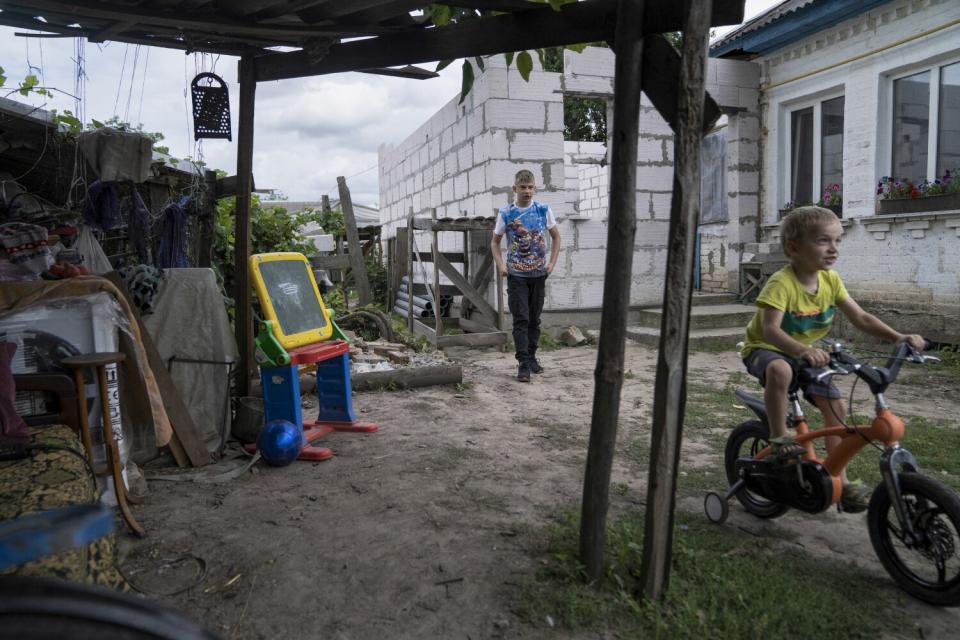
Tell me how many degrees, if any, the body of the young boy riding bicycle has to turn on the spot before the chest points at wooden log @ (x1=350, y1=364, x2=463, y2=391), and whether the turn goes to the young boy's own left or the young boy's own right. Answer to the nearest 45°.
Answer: approximately 180°

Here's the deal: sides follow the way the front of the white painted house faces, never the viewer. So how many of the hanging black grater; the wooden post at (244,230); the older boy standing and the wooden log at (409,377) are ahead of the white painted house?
4

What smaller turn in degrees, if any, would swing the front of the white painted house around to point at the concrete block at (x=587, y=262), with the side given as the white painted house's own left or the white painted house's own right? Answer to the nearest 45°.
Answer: approximately 45° to the white painted house's own right

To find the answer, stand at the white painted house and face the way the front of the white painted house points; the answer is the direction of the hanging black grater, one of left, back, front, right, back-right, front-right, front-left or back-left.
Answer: front

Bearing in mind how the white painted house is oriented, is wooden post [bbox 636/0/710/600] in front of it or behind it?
in front

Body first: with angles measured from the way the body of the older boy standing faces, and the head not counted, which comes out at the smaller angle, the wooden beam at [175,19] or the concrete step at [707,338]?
the wooden beam

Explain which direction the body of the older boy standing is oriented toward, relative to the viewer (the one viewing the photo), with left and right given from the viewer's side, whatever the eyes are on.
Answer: facing the viewer

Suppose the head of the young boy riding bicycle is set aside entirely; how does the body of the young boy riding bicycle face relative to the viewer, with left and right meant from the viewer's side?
facing the viewer and to the right of the viewer

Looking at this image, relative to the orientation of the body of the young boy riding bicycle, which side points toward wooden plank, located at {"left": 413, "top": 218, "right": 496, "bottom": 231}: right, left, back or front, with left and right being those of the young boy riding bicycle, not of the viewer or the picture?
back

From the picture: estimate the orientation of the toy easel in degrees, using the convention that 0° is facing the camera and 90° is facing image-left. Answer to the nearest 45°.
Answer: approximately 315°
